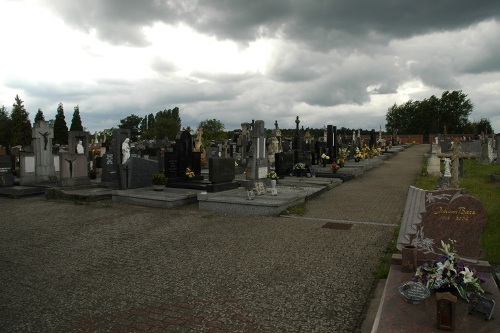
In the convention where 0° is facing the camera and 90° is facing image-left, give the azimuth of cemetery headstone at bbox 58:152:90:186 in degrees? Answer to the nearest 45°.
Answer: approximately 0°

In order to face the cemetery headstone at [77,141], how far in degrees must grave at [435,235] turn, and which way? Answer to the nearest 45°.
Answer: approximately 135° to its right

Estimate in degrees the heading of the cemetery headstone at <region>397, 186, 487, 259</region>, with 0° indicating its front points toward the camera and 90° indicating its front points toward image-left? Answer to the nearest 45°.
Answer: approximately 0°
